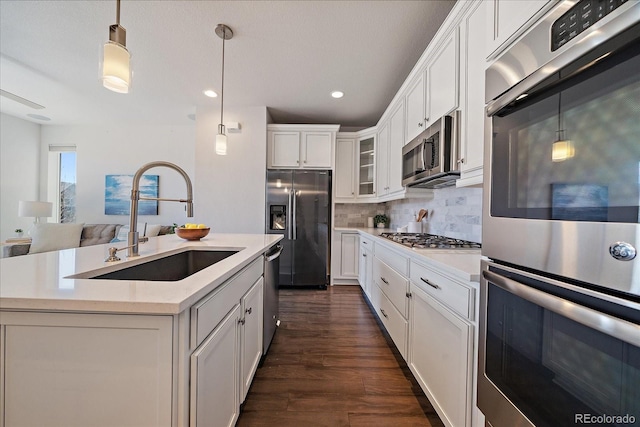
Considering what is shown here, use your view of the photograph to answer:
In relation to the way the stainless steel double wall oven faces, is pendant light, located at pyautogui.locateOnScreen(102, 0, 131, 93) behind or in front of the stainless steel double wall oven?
in front

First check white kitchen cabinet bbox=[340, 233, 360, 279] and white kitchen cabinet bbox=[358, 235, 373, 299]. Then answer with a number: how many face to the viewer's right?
0

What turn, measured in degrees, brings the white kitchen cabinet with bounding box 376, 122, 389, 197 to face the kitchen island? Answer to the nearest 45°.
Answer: approximately 90° to its left

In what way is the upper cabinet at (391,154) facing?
to the viewer's left

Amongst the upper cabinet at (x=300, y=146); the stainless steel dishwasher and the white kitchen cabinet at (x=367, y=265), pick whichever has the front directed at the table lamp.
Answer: the white kitchen cabinet

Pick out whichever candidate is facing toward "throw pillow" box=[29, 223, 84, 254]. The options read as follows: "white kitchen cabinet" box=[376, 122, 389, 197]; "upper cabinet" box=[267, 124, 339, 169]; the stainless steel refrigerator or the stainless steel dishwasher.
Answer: the white kitchen cabinet

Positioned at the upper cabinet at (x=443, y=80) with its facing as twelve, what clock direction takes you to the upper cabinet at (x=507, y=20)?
the upper cabinet at (x=507, y=20) is roughly at 10 o'clock from the upper cabinet at (x=443, y=80).

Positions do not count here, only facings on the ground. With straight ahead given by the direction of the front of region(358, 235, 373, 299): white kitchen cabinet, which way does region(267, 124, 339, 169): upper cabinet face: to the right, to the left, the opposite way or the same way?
to the left

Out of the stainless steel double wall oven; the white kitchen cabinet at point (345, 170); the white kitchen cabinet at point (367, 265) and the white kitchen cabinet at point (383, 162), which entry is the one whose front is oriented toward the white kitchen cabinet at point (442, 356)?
the white kitchen cabinet at point (345, 170)

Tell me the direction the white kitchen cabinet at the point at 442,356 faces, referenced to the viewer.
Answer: facing the viewer and to the left of the viewer

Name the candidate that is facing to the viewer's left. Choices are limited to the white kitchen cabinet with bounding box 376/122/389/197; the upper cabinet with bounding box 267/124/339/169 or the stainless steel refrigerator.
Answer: the white kitchen cabinet

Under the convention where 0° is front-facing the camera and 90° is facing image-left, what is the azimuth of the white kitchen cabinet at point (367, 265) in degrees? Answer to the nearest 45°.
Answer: approximately 90°

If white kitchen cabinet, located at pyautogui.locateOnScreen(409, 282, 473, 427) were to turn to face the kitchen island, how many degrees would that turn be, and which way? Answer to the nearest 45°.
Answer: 0° — it already faces it

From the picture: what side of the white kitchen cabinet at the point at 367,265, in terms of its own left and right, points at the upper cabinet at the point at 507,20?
left

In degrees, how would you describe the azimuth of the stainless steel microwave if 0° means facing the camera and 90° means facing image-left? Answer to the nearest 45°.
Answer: approximately 45°

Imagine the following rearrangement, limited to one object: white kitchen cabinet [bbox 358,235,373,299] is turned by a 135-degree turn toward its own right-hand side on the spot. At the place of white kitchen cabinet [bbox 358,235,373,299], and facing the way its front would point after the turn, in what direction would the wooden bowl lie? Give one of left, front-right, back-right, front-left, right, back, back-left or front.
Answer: back
